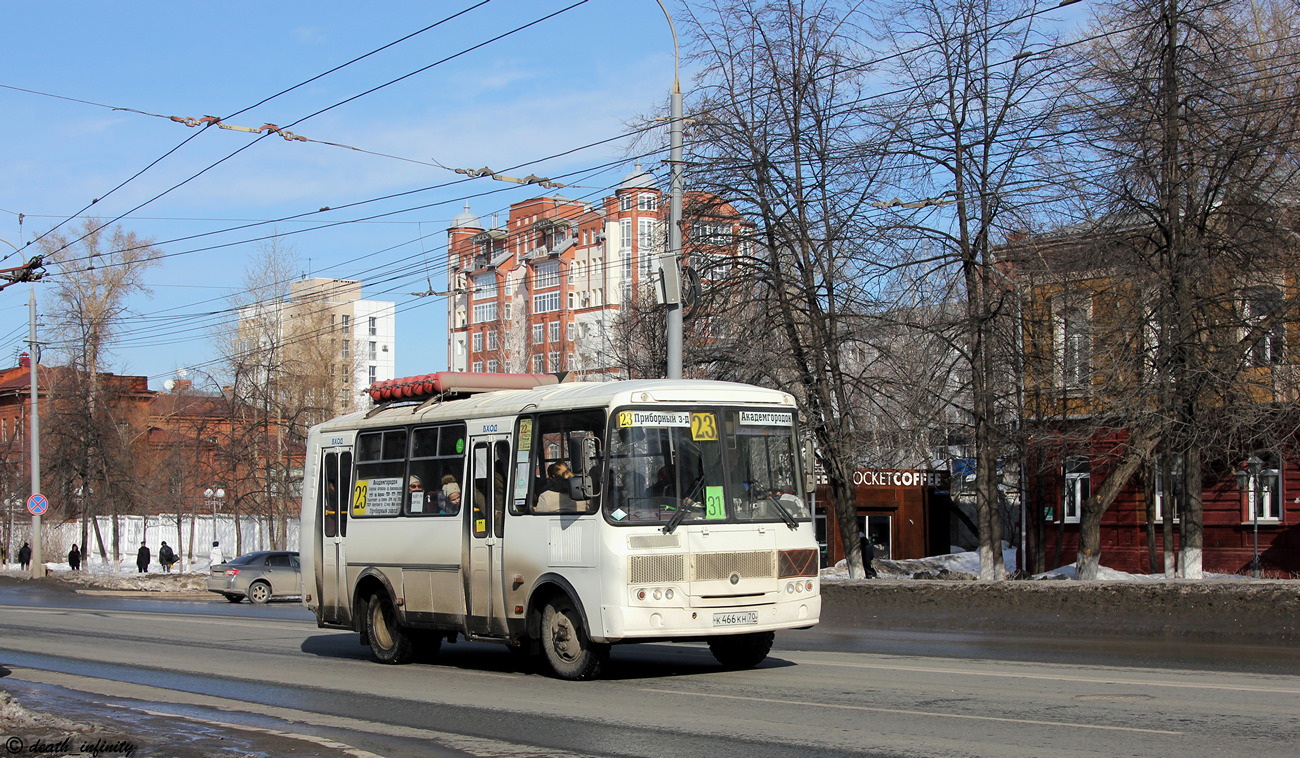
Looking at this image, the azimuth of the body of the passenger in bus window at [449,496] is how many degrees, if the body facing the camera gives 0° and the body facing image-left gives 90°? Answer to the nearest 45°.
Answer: approximately 315°

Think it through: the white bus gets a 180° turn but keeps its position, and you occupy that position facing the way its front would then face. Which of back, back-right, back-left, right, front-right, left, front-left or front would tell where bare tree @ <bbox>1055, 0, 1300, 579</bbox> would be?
right

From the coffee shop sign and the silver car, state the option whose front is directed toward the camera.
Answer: the coffee shop sign

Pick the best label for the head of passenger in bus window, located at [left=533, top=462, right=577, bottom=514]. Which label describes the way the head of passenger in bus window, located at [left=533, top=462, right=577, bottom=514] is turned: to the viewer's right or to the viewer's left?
to the viewer's right

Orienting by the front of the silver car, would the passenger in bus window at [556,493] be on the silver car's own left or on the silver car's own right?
on the silver car's own right

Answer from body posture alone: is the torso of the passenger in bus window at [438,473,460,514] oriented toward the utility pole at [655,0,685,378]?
no

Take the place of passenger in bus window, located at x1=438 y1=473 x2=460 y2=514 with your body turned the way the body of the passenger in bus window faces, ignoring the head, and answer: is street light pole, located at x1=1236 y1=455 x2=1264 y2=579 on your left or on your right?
on your left

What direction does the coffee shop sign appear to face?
toward the camera

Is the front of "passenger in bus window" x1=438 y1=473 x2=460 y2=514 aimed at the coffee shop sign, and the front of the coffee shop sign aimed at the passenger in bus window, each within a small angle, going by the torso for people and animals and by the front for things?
no

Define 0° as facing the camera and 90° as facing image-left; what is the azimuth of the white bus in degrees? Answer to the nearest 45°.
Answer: approximately 315°

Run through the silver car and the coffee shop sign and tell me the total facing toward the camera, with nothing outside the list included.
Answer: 1

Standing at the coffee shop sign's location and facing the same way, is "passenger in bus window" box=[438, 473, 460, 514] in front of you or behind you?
in front

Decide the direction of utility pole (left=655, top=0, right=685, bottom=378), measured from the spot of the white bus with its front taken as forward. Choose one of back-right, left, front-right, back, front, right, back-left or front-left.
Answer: back-left
